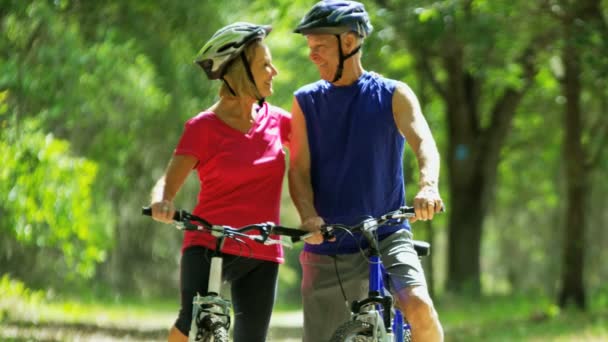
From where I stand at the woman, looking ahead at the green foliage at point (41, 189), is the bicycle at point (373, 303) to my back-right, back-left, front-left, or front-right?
back-right

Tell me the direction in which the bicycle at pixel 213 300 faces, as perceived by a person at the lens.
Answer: facing the viewer

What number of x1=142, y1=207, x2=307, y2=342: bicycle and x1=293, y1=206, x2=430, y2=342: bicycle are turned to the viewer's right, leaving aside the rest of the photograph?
0

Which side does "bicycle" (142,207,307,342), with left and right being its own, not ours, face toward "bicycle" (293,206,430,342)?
left

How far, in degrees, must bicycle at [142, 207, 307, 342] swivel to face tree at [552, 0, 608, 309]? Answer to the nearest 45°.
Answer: approximately 135° to its left

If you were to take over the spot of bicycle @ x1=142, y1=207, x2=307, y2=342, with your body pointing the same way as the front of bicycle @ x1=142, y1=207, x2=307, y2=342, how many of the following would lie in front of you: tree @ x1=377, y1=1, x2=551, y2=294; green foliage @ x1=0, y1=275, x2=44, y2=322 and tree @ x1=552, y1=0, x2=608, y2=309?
0

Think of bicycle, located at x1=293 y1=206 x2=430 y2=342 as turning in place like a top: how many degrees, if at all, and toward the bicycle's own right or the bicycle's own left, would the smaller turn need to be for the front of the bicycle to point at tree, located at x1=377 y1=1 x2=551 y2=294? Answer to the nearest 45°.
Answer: approximately 135° to the bicycle's own right

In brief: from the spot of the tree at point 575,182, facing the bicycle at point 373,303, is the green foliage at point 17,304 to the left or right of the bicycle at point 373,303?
right

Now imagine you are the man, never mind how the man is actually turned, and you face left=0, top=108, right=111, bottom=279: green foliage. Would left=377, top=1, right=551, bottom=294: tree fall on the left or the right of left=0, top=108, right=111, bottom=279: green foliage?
right

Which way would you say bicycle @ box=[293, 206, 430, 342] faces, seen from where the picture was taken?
facing the viewer and to the left of the viewer

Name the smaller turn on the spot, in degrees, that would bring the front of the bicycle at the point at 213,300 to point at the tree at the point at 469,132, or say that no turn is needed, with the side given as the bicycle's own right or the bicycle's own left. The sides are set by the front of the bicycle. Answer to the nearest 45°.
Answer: approximately 180°

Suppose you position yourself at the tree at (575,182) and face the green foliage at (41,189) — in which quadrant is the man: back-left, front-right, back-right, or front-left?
front-left
